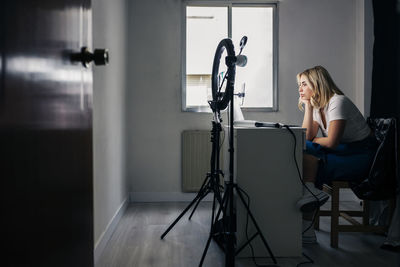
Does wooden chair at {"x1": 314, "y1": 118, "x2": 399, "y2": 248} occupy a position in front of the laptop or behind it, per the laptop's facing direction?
in front

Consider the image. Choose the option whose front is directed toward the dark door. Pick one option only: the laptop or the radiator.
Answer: the radiator

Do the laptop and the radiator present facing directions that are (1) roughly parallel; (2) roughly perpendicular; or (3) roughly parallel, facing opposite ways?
roughly perpendicular

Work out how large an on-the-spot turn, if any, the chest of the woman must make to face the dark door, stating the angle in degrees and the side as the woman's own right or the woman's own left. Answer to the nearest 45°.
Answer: approximately 90° to the woman's own left

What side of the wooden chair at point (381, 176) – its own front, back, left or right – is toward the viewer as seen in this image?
left

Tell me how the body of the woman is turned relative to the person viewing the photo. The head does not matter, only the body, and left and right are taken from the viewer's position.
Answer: facing to the left of the viewer

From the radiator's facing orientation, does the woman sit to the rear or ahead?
ahead

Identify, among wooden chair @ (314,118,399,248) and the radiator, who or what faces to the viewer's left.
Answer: the wooden chair

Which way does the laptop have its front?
to the viewer's right

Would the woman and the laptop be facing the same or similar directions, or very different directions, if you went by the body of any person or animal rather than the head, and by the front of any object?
very different directions

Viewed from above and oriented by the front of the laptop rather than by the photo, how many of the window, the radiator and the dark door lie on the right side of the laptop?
1

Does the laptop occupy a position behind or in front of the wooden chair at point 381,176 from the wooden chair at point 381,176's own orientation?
in front
